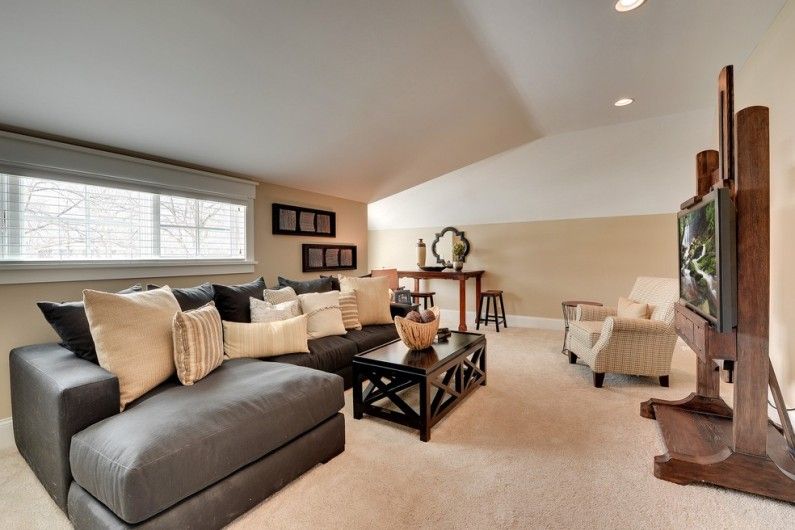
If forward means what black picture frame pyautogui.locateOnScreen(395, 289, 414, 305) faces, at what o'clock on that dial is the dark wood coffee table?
The dark wood coffee table is roughly at 12 o'clock from the black picture frame.

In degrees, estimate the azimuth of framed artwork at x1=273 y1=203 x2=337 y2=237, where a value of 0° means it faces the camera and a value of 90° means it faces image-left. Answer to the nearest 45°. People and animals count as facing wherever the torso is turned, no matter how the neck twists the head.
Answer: approximately 315°

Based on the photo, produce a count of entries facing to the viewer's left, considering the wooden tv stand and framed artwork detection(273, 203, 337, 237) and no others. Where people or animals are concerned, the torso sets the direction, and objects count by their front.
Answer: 1

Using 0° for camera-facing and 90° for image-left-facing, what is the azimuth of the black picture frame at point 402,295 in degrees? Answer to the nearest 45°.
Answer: approximately 0°

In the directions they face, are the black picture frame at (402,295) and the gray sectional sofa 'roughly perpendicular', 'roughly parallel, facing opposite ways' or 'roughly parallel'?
roughly perpendicular

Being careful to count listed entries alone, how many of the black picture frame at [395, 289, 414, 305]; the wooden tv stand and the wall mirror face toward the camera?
2

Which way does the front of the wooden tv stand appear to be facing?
to the viewer's left

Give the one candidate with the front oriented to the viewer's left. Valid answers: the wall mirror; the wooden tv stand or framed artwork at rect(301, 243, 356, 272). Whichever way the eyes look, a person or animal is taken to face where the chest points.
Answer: the wooden tv stand

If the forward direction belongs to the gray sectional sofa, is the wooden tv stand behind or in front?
in front

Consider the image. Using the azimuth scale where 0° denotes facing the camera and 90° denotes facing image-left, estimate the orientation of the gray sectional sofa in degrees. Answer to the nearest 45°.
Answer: approximately 315°

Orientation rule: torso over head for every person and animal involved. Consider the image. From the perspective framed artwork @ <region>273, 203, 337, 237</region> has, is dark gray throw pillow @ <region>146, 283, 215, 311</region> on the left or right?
on its right
